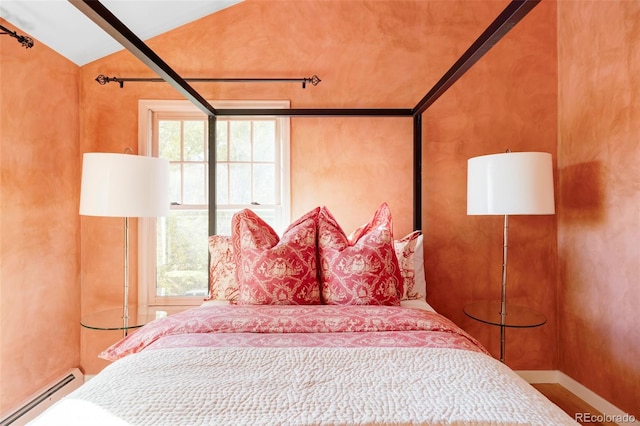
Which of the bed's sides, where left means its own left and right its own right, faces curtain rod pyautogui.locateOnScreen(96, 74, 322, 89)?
back

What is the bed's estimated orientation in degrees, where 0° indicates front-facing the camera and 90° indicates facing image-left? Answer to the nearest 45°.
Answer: approximately 0°

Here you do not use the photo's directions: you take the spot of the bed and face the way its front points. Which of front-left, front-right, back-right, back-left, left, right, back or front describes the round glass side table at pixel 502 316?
back-left

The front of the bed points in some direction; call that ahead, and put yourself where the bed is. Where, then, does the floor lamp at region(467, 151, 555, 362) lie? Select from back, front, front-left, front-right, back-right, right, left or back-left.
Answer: back-left
